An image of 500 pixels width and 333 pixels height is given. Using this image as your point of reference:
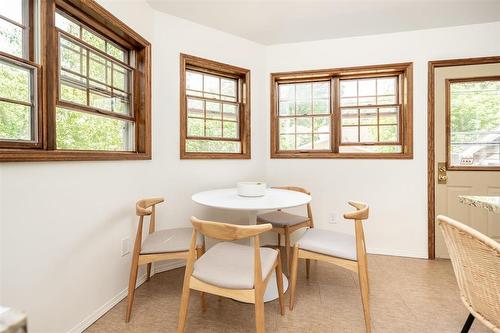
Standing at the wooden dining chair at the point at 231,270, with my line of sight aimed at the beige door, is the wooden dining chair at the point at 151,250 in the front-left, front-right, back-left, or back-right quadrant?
back-left

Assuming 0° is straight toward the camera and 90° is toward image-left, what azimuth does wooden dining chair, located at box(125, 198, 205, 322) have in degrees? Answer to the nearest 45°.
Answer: approximately 270°

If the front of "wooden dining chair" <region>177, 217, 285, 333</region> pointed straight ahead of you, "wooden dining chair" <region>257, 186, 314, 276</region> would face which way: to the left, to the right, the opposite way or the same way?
the opposite way

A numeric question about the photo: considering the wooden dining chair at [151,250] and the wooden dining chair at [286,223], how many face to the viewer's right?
1

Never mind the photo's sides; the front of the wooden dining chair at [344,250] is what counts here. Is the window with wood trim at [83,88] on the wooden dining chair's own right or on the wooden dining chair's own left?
on the wooden dining chair's own left

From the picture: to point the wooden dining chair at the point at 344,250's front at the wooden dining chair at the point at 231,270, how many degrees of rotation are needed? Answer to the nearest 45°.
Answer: approximately 90° to its left

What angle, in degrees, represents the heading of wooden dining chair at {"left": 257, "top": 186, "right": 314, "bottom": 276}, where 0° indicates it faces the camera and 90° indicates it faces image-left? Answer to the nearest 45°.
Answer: approximately 45°

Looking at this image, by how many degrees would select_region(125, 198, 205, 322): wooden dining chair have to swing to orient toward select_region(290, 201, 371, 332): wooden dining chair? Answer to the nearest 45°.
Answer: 0° — it already faces it

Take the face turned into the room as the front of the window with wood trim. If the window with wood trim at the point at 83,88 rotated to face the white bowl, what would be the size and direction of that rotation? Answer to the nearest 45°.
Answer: approximately 45° to its left

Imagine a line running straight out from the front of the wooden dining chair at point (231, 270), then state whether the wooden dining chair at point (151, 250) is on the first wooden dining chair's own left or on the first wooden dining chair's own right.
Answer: on the first wooden dining chair's own left

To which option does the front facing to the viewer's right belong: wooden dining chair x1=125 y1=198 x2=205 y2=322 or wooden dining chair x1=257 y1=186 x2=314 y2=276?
wooden dining chair x1=125 y1=198 x2=205 y2=322

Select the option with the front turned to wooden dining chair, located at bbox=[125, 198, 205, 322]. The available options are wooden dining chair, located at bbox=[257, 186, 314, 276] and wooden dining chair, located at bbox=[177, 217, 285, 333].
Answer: wooden dining chair, located at bbox=[257, 186, 314, 276]

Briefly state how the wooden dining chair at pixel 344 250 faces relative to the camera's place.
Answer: facing away from the viewer and to the left of the viewer

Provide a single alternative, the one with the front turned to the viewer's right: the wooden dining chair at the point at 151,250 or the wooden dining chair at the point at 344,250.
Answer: the wooden dining chair at the point at 151,250
